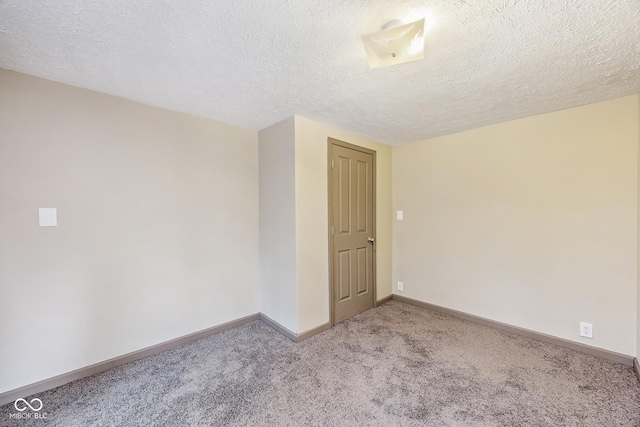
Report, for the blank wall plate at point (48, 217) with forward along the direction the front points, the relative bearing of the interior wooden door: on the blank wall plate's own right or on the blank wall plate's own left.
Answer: on the blank wall plate's own left

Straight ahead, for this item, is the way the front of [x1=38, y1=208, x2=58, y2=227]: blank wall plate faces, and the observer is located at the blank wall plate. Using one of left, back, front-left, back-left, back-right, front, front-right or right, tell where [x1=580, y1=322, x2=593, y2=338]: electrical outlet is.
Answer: front-left

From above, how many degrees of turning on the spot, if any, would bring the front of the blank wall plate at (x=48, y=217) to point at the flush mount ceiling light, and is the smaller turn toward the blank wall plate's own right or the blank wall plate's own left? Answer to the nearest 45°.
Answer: approximately 45° to the blank wall plate's own left

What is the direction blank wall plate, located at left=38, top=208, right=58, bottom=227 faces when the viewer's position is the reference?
facing the viewer
